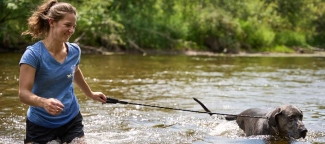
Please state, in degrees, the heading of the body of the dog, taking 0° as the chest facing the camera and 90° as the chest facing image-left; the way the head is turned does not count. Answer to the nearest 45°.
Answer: approximately 315°

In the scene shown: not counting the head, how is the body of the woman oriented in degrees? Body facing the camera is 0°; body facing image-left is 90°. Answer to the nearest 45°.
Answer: approximately 315°

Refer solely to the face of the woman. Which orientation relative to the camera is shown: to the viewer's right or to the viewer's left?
to the viewer's right
